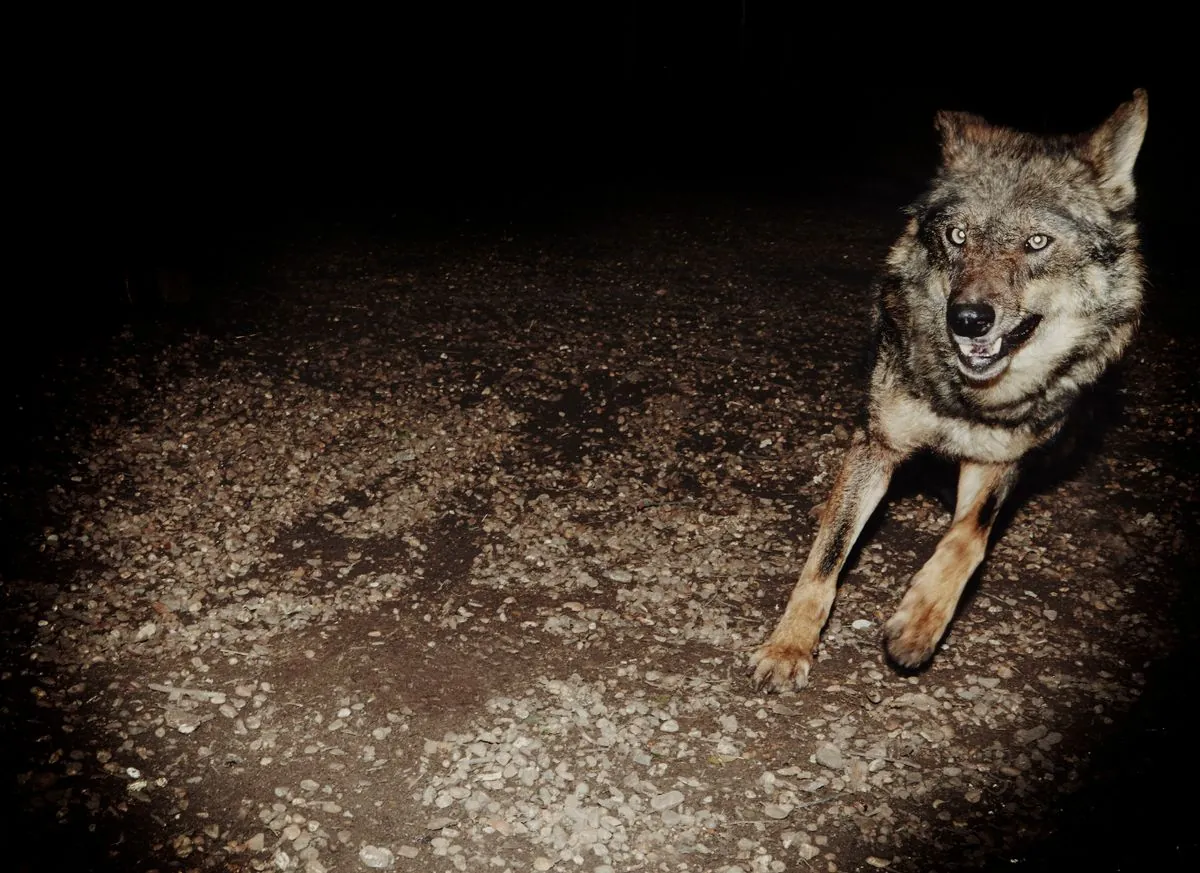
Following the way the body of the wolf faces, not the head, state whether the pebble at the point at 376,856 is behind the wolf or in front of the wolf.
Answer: in front

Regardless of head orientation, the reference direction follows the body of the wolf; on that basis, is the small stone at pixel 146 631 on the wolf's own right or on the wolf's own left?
on the wolf's own right

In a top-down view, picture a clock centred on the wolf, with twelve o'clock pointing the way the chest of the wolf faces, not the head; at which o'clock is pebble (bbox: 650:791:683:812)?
The pebble is roughly at 1 o'clock from the wolf.

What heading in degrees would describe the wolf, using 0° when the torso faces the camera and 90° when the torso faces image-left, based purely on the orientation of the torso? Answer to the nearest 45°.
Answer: approximately 0°

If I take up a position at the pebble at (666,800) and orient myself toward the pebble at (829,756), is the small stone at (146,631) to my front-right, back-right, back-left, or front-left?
back-left
